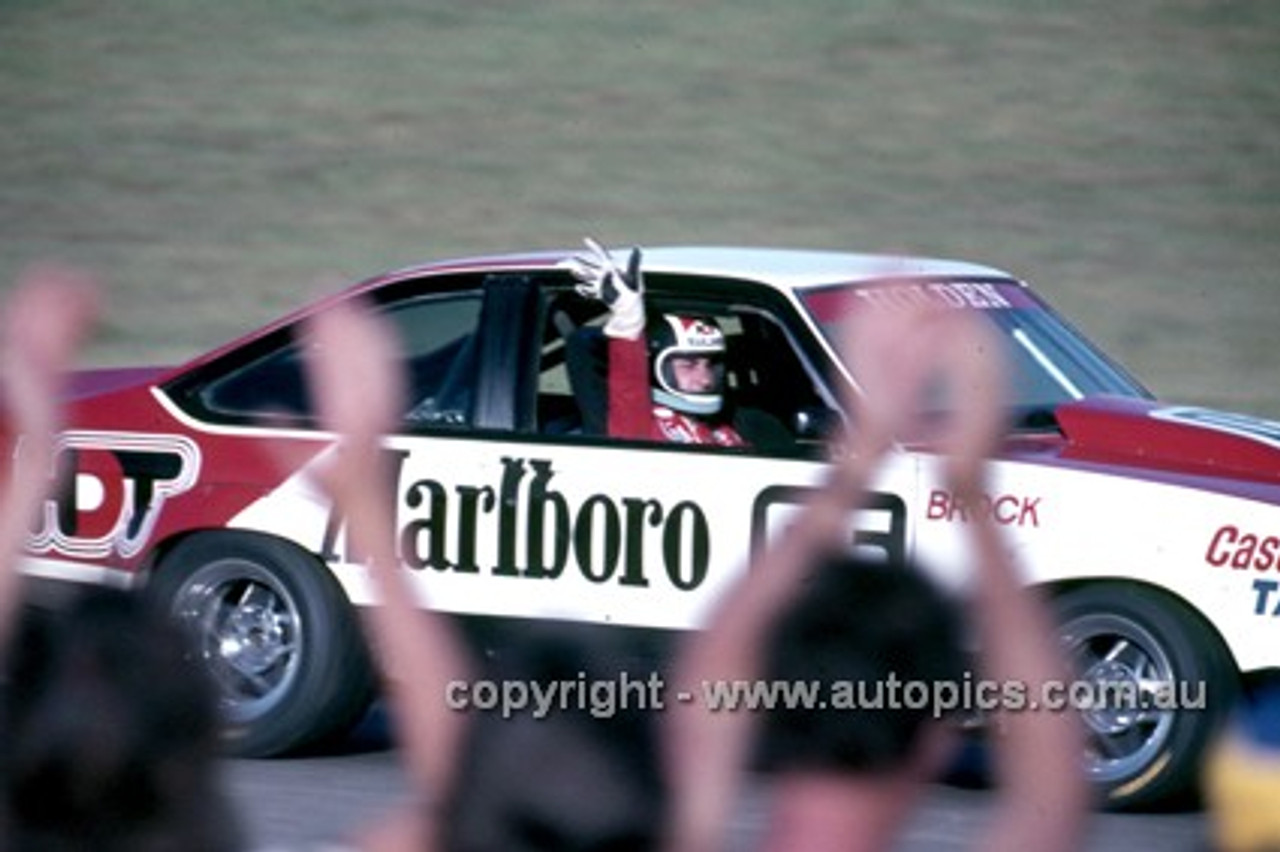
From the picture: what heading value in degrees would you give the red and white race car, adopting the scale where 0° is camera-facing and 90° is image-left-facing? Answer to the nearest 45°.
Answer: approximately 315°

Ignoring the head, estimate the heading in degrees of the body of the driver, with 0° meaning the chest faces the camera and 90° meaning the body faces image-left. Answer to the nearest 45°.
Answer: approximately 315°
